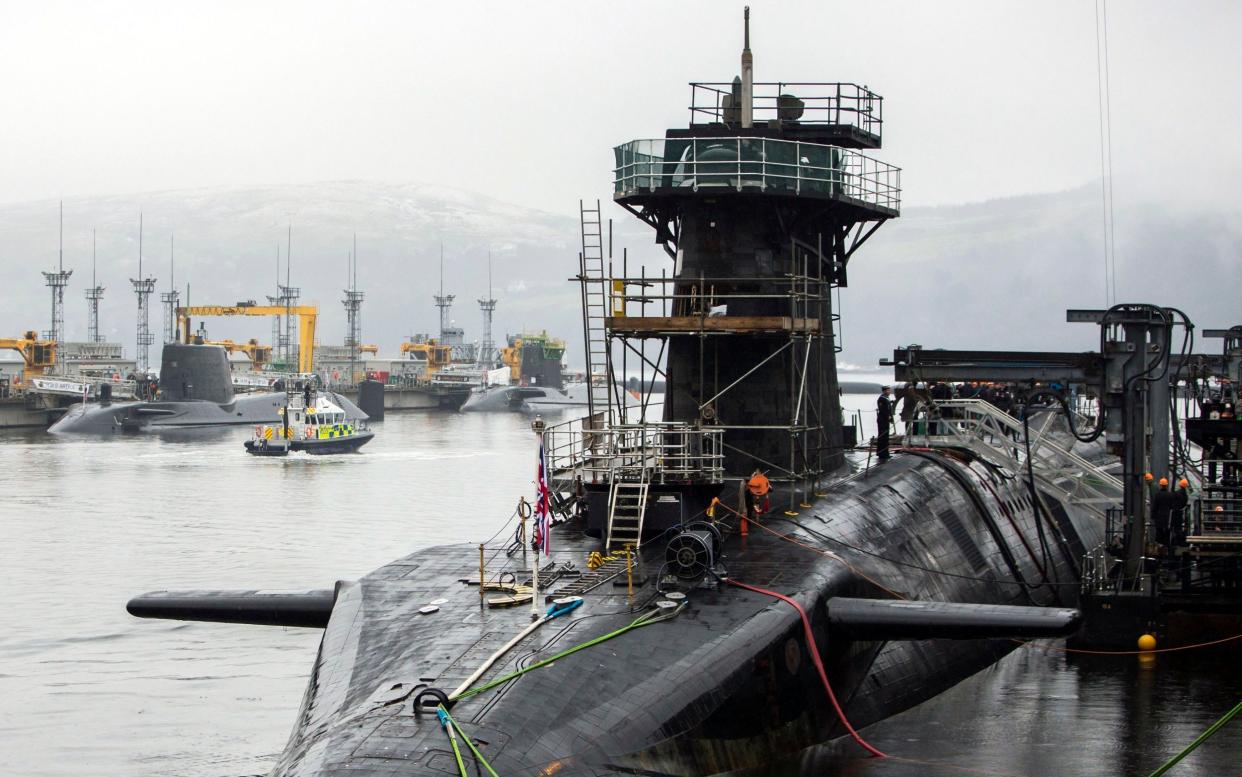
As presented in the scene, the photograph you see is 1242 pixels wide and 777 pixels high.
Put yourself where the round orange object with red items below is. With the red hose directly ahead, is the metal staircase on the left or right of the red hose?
right

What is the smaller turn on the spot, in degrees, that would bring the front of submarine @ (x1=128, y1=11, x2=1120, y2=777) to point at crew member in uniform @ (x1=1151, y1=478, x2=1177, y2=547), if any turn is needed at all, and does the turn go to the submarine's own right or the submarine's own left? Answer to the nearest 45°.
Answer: approximately 180°

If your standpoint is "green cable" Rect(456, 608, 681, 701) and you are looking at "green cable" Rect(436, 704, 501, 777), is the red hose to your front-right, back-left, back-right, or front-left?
back-left

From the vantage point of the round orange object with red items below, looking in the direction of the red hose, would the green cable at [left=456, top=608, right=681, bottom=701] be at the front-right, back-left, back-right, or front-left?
front-right

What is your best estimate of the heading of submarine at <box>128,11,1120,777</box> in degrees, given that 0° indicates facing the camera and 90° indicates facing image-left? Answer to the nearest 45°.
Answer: approximately 45°

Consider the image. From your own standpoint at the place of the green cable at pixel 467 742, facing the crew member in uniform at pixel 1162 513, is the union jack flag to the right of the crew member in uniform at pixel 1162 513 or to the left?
left
